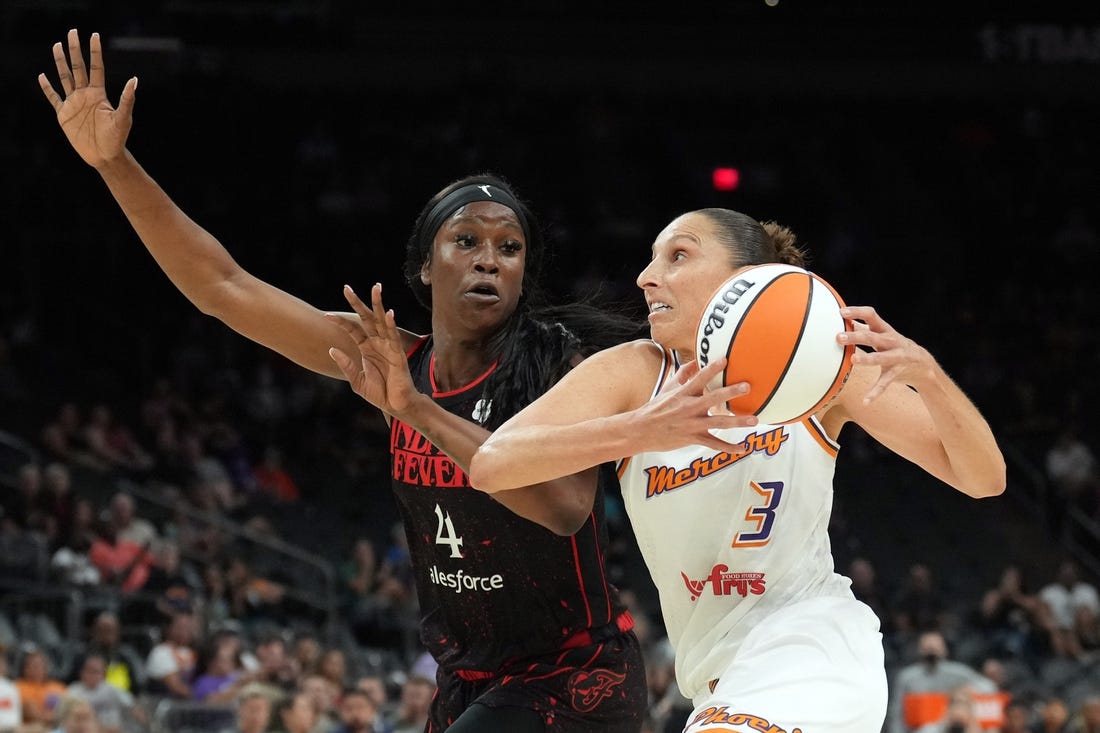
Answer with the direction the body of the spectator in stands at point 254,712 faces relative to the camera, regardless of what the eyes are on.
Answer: toward the camera

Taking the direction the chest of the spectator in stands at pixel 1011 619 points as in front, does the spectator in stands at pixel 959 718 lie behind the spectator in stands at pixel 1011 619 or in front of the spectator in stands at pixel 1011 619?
in front

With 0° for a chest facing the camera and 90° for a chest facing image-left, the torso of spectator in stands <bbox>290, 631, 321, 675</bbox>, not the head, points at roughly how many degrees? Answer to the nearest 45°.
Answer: approximately 0°

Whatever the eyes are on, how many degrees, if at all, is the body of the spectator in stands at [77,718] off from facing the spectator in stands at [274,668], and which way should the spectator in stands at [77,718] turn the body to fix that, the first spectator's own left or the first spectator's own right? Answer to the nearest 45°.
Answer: approximately 90° to the first spectator's own left

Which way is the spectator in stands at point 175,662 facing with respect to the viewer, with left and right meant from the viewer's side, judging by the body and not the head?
facing the viewer and to the right of the viewer

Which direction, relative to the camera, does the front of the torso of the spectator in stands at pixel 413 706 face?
toward the camera

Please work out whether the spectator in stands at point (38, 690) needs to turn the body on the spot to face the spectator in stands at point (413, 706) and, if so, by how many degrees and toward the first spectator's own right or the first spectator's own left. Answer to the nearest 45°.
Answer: approximately 90° to the first spectator's own left

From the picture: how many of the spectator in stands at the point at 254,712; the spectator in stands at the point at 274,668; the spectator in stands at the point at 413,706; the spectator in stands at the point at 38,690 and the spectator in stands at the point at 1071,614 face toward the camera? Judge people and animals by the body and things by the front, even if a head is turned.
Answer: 5

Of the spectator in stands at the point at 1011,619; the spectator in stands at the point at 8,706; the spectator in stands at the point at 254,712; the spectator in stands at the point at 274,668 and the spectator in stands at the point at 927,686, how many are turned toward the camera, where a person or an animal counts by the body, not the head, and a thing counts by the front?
5

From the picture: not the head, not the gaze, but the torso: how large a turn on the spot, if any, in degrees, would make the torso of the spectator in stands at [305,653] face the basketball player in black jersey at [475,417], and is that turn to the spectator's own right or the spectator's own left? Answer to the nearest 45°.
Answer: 0° — they already face them

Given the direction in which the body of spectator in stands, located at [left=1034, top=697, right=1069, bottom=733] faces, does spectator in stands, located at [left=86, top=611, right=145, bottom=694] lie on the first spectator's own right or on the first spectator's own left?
on the first spectator's own right

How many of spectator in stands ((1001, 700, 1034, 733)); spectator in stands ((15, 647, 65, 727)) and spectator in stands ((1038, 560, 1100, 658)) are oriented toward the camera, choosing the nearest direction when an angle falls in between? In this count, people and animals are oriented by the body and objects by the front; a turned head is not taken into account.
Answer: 3

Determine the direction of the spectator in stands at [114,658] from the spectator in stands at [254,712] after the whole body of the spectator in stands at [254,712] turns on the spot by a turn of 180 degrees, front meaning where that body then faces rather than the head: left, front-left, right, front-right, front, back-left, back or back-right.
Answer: front-left

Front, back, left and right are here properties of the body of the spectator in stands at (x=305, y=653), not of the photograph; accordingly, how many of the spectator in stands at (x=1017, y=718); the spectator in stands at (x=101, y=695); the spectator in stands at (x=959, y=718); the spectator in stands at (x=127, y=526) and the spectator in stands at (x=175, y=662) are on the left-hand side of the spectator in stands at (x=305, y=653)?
2

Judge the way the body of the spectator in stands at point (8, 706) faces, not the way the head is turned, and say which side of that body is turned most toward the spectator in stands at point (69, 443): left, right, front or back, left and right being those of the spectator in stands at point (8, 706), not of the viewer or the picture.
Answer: back

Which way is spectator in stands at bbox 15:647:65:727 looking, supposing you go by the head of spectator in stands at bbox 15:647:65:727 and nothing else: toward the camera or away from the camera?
toward the camera

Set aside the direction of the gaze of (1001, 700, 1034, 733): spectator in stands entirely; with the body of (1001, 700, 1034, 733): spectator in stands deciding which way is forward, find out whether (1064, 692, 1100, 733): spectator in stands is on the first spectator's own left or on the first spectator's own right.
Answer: on the first spectator's own left

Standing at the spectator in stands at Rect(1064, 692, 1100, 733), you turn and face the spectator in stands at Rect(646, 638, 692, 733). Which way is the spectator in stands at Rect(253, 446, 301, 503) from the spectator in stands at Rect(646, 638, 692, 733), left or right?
right

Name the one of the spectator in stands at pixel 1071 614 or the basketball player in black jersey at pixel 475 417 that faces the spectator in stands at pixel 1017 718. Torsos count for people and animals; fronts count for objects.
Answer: the spectator in stands at pixel 1071 614

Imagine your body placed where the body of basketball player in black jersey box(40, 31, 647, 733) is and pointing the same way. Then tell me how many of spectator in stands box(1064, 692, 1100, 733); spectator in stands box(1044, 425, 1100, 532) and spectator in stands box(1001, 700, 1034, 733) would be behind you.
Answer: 3

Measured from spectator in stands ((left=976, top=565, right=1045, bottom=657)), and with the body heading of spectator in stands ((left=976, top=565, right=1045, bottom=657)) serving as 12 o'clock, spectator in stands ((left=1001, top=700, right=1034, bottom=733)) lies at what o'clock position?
spectator in stands ((left=1001, top=700, right=1034, bottom=733)) is roughly at 12 o'clock from spectator in stands ((left=976, top=565, right=1045, bottom=657)).
